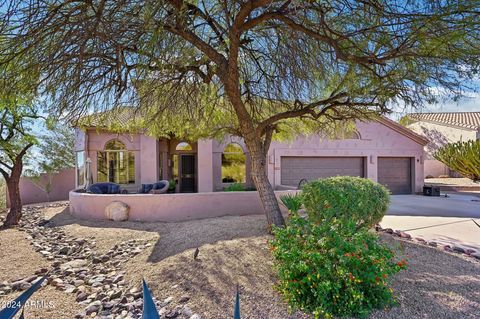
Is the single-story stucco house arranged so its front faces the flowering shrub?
yes

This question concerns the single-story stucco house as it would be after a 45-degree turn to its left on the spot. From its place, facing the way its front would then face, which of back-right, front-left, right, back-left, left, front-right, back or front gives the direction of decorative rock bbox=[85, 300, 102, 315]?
front-right

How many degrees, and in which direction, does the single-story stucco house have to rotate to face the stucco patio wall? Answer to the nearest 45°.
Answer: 0° — it already faces it

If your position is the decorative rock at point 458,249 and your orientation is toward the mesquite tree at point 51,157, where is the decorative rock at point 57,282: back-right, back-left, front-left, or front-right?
front-left

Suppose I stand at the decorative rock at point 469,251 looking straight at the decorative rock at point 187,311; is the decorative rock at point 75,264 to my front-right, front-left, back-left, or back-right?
front-right

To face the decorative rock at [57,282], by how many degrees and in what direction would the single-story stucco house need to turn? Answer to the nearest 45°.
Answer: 0° — it already faces it

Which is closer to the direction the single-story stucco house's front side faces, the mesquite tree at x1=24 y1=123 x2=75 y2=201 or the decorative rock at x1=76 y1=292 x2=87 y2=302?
the decorative rock

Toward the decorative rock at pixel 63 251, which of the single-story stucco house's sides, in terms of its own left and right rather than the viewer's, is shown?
front

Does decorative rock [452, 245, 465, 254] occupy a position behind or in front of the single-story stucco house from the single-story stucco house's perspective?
in front

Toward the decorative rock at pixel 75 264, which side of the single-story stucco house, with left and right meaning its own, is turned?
front

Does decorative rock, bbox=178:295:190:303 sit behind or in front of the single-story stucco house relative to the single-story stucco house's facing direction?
in front

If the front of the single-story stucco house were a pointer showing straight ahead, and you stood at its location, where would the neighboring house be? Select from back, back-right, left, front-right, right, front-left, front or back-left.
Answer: back-left

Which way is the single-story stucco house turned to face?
toward the camera
